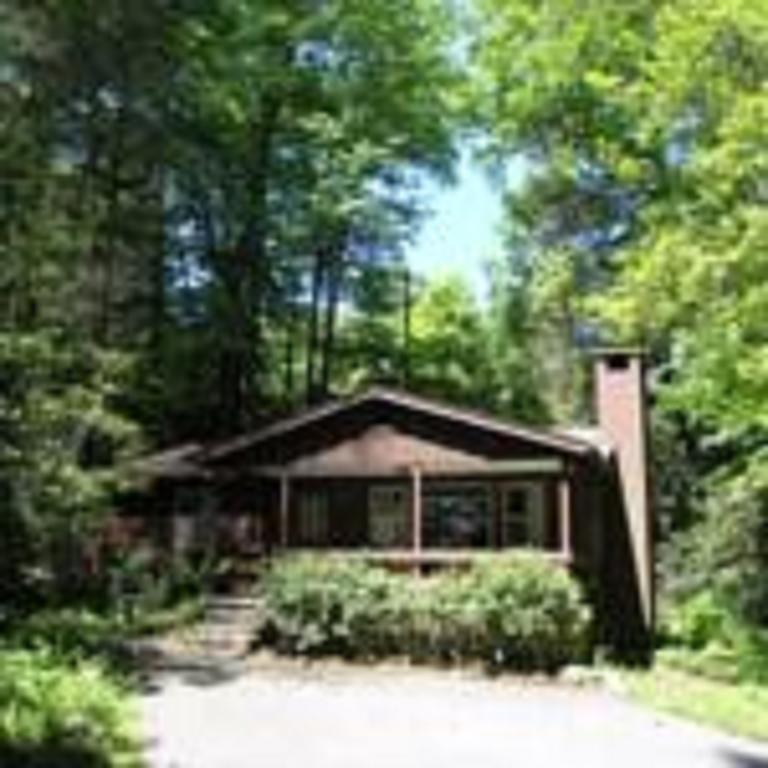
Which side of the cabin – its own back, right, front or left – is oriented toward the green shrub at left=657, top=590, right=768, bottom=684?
left

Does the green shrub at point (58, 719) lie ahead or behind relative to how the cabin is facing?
ahead

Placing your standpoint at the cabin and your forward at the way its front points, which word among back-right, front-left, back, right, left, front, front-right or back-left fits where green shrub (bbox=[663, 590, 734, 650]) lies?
left

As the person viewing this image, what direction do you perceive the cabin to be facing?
facing the viewer

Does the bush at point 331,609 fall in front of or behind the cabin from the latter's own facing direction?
in front

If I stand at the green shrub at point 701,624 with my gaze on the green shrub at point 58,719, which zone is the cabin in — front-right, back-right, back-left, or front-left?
front-right

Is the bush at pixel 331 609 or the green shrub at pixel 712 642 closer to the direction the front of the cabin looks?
the bush
